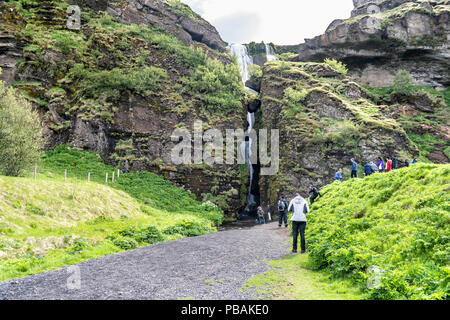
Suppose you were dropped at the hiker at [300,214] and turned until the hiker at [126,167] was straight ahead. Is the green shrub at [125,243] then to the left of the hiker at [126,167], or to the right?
left

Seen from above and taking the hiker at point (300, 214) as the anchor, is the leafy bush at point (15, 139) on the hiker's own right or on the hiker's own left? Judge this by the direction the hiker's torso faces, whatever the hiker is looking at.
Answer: on the hiker's own left

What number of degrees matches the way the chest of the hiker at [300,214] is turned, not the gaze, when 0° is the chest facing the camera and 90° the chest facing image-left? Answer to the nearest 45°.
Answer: approximately 180°

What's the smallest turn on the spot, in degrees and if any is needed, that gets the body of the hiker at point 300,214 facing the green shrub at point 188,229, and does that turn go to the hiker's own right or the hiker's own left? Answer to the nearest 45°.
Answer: approximately 45° to the hiker's own left
